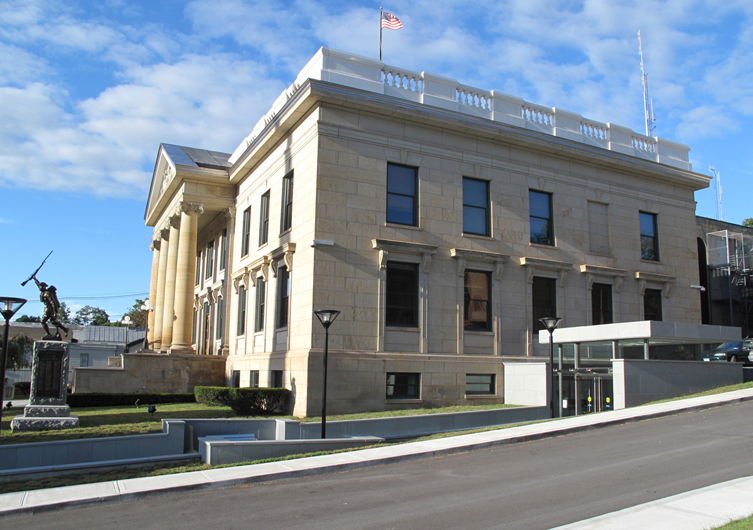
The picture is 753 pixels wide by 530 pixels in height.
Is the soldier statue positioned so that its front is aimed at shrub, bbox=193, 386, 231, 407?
no

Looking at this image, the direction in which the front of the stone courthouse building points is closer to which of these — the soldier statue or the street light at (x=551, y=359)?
the soldier statue

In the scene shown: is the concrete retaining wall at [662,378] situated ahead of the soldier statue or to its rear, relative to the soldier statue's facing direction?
to the rear

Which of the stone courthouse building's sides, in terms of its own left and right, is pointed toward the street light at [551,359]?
left

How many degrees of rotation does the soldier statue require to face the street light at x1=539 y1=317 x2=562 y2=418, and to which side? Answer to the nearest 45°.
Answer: approximately 135° to its left

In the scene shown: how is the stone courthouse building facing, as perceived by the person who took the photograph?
facing the viewer and to the left of the viewer

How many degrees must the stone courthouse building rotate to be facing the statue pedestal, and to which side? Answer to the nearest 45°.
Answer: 0° — it already faces it

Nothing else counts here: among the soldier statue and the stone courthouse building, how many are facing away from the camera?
0

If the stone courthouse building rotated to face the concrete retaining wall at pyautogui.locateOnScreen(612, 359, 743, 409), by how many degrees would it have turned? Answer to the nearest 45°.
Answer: approximately 90° to its left
